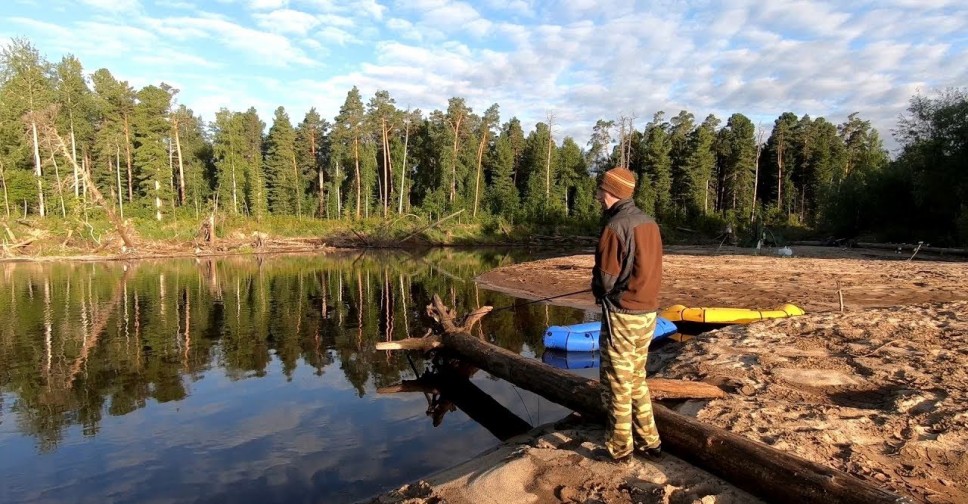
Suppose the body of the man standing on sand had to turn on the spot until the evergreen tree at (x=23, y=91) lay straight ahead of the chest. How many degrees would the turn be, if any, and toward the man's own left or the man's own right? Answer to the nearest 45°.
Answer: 0° — they already face it

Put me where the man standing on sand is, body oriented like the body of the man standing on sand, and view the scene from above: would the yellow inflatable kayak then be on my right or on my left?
on my right

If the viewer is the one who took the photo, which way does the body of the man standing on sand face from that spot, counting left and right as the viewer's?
facing away from the viewer and to the left of the viewer

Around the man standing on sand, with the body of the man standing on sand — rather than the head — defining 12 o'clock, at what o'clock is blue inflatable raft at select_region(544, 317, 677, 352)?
The blue inflatable raft is roughly at 1 o'clock from the man standing on sand.
